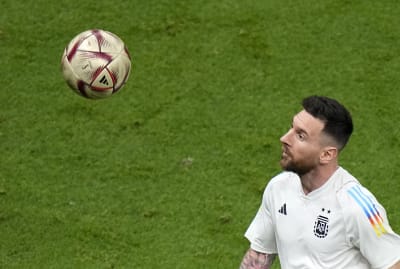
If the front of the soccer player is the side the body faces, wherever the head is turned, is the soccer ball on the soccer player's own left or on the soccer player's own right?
on the soccer player's own right

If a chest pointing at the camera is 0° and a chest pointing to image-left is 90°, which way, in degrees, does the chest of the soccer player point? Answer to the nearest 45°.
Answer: approximately 45°

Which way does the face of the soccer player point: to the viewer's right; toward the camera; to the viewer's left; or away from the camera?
to the viewer's left
